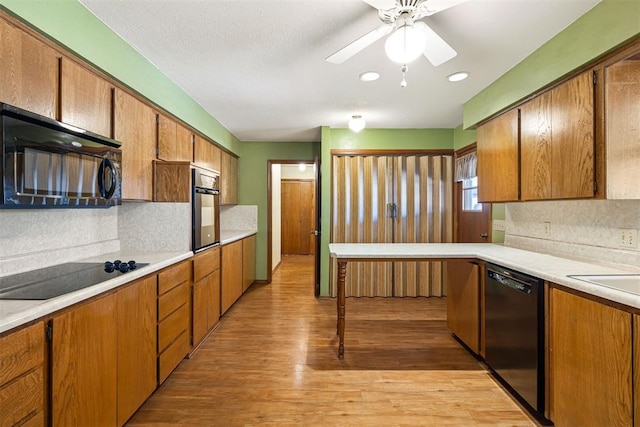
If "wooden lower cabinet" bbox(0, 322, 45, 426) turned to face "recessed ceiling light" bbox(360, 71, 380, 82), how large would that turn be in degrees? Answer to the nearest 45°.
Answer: approximately 45° to its left

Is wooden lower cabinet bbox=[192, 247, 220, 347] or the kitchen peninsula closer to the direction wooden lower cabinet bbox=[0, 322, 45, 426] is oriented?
the kitchen peninsula

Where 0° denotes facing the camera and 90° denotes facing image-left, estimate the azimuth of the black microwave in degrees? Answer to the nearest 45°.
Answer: approximately 315°

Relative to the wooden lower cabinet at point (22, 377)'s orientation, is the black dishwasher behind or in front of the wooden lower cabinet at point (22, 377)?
in front

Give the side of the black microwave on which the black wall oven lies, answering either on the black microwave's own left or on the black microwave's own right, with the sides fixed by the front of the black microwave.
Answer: on the black microwave's own left

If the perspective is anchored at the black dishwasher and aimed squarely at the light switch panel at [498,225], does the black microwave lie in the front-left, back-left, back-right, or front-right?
back-left

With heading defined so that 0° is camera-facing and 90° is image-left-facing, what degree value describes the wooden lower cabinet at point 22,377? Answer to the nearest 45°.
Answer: approximately 315°

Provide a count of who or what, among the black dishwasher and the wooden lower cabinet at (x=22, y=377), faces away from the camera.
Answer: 0

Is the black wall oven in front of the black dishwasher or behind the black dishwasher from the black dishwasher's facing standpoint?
in front

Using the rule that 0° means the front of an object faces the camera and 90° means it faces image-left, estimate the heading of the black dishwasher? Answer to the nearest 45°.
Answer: approximately 45°

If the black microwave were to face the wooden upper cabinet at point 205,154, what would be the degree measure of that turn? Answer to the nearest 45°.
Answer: approximately 90° to its left

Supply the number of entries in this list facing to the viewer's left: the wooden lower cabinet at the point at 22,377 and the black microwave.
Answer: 0
